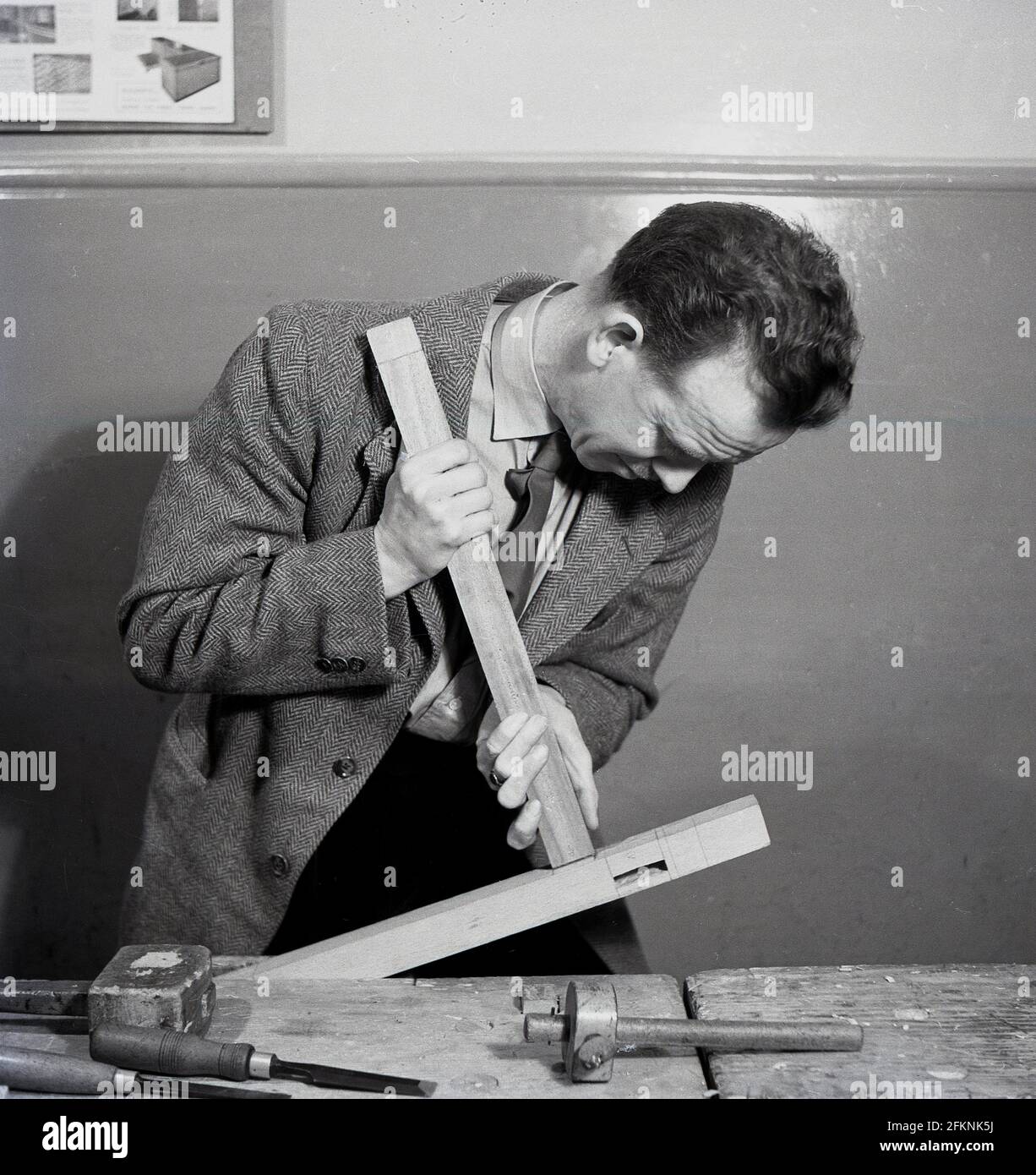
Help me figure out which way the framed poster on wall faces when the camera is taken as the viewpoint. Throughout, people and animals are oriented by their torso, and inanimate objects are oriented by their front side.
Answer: facing the viewer

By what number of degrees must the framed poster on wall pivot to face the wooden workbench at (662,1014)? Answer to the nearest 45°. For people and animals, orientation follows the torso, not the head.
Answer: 0° — it already faces it

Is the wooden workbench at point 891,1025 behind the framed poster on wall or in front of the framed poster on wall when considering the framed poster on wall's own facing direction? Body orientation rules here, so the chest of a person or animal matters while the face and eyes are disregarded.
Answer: in front

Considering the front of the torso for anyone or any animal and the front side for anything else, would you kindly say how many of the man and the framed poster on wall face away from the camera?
0

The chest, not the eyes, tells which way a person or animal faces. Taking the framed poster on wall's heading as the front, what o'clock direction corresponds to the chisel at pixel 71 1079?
The chisel is roughly at 12 o'clock from the framed poster on wall.

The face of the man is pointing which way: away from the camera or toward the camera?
toward the camera

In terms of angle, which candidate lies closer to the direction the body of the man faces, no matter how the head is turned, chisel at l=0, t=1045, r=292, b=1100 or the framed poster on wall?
the chisel
